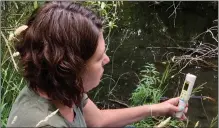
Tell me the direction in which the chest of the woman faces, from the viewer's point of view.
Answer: to the viewer's right
